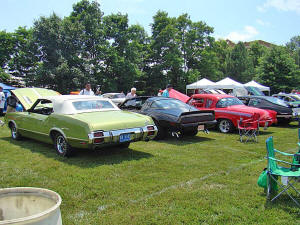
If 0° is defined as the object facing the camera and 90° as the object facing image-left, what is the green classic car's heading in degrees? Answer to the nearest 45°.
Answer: approximately 135°

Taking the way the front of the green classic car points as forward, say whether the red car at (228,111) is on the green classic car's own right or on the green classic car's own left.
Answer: on the green classic car's own right

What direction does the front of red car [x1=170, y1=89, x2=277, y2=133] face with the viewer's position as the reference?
facing away from the viewer and to the left of the viewer

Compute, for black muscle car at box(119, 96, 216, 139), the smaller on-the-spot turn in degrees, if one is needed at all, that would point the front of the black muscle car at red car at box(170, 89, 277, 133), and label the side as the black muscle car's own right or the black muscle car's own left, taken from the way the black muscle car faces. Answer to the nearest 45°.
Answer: approximately 90° to the black muscle car's own right

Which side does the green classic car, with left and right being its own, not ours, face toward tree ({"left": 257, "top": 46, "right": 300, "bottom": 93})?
right

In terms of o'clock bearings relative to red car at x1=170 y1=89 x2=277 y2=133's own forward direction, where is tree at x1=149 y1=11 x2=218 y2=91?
The tree is roughly at 1 o'clock from the red car.

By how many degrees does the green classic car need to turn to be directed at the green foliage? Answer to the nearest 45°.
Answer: approximately 45° to its right

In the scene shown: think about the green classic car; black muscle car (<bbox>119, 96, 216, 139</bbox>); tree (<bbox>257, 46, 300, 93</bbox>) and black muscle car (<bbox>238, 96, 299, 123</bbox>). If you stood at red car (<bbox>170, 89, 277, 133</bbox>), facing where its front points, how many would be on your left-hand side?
2

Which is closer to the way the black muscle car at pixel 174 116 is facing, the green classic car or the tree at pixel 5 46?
the tree

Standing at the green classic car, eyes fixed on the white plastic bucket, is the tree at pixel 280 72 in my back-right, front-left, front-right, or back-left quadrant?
back-left

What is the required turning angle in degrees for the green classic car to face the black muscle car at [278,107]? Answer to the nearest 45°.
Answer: approximately 90° to its right

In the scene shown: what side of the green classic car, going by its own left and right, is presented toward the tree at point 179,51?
right

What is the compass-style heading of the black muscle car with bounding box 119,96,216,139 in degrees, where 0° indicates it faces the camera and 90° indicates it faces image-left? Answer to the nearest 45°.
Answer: approximately 135°
